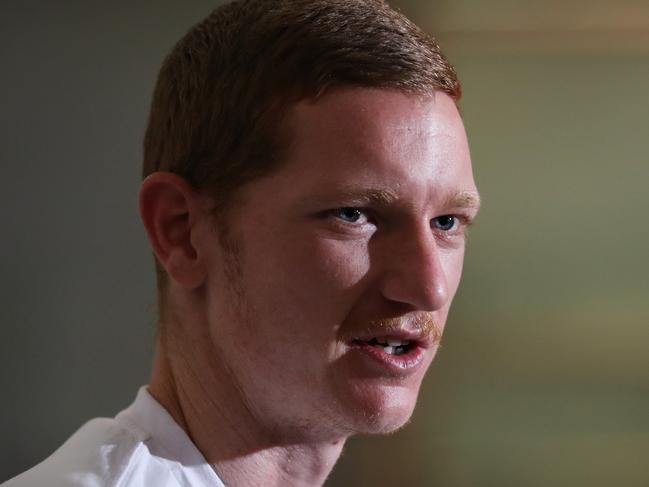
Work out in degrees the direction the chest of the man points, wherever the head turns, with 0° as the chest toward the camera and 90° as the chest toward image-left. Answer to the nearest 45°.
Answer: approximately 315°

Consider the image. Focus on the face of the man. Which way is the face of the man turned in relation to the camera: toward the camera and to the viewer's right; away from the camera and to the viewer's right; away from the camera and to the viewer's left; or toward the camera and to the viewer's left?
toward the camera and to the viewer's right
